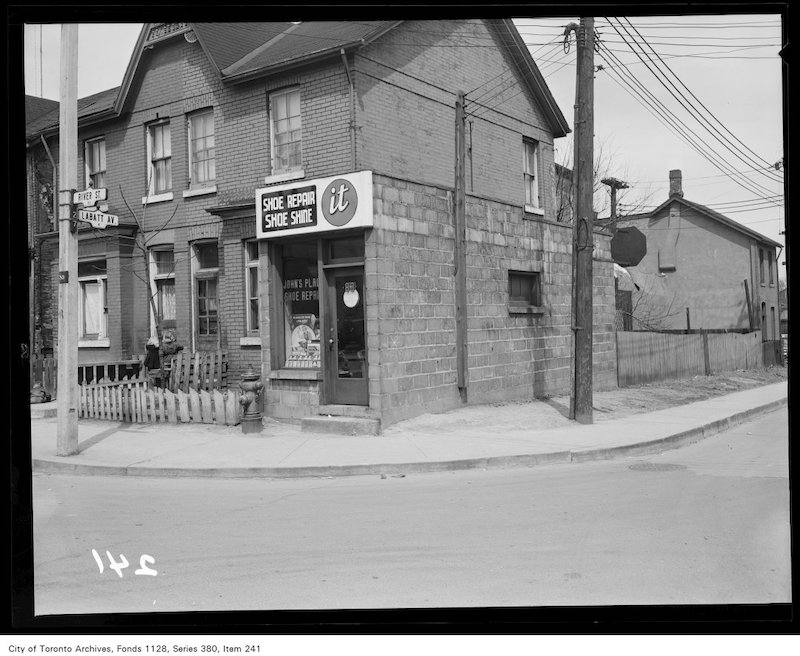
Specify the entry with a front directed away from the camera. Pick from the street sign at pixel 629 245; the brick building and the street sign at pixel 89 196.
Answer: the street sign at pixel 629 245

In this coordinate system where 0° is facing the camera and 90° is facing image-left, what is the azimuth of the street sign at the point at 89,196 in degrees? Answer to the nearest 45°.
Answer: approximately 0°

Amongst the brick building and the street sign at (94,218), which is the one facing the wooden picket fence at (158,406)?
the brick building

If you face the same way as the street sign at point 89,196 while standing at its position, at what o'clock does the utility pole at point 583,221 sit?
The utility pole is roughly at 9 o'clock from the street sign.

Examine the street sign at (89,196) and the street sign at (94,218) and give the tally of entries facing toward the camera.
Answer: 2

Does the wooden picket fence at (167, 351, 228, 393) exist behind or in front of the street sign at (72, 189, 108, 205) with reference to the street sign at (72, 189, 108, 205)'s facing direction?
behind

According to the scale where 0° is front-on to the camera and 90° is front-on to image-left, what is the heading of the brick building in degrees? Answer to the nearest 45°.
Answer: approximately 45°

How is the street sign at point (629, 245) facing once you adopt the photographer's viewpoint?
facing away from the viewer

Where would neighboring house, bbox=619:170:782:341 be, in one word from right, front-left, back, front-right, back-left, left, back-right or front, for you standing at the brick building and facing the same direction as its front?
back

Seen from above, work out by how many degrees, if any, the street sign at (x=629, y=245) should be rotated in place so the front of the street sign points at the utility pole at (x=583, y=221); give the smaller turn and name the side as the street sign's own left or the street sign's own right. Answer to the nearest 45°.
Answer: approximately 180°

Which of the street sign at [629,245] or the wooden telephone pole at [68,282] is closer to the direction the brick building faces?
the wooden telephone pole

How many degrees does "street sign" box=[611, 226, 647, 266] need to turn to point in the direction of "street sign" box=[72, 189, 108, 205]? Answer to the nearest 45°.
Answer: approximately 135° to its left

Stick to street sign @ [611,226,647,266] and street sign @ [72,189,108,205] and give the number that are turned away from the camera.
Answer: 1
